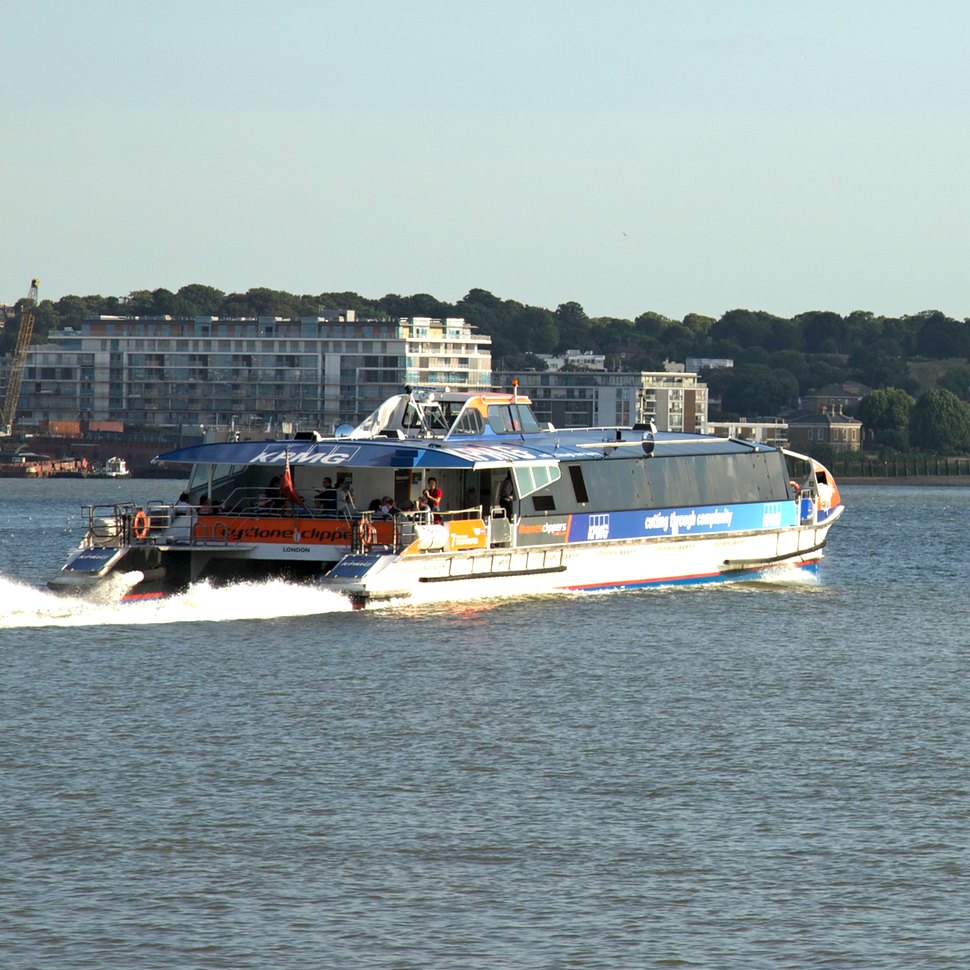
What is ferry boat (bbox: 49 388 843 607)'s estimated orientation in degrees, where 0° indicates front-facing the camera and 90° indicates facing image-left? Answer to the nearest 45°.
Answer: approximately 225°

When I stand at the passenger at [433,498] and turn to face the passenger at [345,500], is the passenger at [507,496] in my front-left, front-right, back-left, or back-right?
back-right
